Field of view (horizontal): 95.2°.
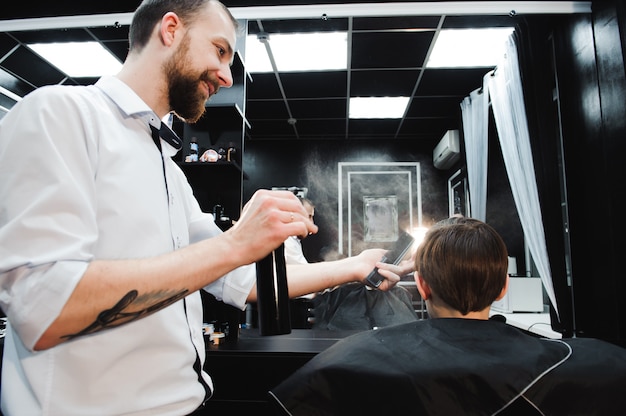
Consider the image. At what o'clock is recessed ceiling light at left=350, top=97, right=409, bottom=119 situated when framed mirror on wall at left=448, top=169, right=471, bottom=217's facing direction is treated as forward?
The recessed ceiling light is roughly at 12 o'clock from the framed mirror on wall.

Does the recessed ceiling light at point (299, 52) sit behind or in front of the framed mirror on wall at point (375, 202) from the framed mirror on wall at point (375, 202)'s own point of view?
in front

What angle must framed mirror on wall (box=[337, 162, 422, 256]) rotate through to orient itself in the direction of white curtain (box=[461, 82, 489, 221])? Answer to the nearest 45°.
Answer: approximately 45° to its left

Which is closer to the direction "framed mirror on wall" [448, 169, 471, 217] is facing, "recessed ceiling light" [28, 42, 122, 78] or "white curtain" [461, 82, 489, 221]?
the recessed ceiling light

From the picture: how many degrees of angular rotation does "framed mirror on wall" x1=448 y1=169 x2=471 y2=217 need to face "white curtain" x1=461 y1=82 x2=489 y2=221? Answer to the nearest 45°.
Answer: approximately 45° to its left

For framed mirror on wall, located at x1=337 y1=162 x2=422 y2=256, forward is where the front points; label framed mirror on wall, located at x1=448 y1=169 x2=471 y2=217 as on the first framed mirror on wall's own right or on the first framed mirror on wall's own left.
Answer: on the first framed mirror on wall's own left

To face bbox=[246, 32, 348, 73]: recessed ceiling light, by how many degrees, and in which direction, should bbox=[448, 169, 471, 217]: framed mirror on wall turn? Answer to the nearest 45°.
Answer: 0° — it already faces it
